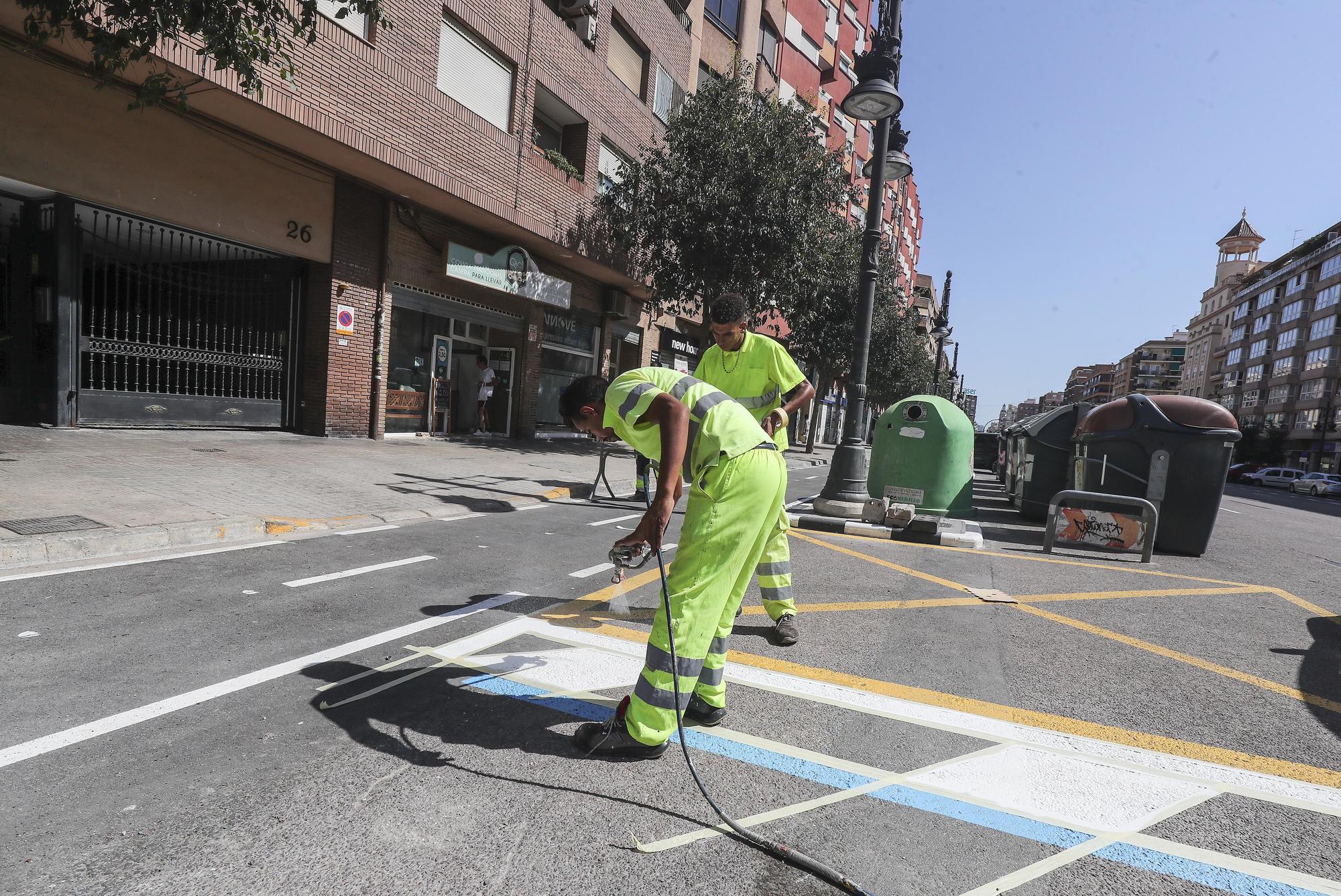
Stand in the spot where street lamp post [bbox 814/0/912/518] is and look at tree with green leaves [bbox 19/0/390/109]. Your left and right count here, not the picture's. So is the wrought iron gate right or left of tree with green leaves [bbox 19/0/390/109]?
right

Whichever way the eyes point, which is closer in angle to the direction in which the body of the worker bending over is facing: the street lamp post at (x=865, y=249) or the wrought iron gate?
the wrought iron gate

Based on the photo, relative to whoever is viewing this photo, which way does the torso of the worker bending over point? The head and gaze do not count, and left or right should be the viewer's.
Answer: facing to the left of the viewer

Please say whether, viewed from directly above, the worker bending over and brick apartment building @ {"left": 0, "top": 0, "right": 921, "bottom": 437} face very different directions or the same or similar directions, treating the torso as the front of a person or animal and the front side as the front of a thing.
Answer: very different directions

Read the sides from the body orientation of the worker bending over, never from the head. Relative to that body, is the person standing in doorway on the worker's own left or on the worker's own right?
on the worker's own right

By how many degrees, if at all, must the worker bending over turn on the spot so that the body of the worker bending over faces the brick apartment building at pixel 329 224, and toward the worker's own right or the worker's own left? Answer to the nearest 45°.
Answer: approximately 45° to the worker's own right

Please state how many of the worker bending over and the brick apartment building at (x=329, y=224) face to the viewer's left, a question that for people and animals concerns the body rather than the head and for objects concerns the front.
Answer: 1

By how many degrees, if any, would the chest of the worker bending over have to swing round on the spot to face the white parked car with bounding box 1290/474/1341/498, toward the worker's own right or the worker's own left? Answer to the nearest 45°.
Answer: approximately 135° to the worker's own right

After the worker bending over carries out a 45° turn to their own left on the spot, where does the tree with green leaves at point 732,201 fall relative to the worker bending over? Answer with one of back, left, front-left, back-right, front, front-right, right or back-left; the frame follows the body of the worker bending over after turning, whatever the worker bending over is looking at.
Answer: back-right

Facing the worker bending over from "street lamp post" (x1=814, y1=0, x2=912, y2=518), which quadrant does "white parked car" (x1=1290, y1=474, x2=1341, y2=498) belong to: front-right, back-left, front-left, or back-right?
back-left

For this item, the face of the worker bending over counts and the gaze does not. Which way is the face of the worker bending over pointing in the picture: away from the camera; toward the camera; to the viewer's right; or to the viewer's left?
to the viewer's left

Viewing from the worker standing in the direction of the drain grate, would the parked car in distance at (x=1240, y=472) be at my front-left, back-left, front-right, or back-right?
back-right

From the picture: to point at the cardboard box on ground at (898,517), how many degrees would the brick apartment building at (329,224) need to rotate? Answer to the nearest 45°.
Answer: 0° — it already faces it

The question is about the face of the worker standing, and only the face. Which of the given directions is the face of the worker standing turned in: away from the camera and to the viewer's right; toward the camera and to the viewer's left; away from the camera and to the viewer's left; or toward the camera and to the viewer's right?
toward the camera and to the viewer's left

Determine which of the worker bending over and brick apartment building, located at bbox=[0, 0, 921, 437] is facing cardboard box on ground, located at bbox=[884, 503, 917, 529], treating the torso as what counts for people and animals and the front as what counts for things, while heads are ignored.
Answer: the brick apartment building
